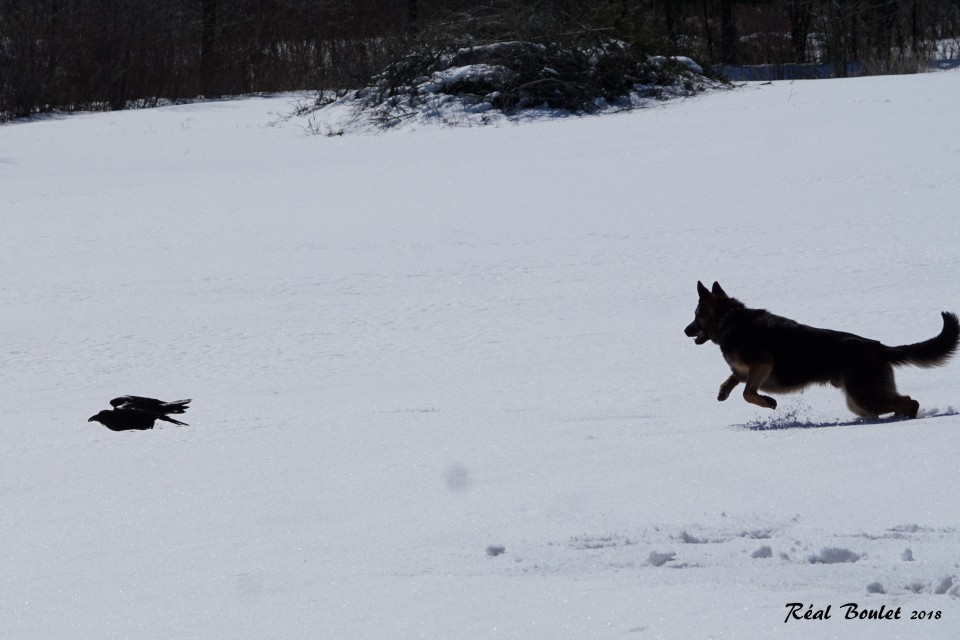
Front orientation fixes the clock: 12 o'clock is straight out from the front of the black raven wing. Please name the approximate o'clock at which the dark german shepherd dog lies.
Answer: The dark german shepherd dog is roughly at 7 o'clock from the black raven wing.

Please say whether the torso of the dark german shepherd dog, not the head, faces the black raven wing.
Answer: yes

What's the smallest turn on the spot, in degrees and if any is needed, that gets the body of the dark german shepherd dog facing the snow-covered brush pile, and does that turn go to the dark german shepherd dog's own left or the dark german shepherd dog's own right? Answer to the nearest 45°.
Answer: approximately 90° to the dark german shepherd dog's own right

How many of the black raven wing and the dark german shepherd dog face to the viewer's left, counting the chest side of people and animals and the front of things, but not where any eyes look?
2

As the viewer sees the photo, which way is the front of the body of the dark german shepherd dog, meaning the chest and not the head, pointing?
to the viewer's left

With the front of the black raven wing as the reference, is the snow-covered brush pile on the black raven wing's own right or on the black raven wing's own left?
on the black raven wing's own right

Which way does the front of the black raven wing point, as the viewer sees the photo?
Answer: to the viewer's left
